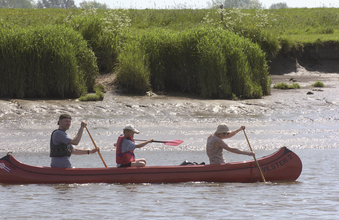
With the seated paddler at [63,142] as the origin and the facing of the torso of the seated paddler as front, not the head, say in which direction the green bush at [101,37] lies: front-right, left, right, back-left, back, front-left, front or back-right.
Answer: left

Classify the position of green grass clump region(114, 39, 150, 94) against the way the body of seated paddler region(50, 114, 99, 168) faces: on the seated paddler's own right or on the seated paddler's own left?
on the seated paddler's own left

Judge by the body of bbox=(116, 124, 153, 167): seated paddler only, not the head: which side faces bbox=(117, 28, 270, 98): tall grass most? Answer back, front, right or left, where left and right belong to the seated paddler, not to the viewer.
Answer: left

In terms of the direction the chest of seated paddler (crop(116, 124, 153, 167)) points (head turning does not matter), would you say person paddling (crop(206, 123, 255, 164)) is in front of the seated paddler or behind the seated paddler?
in front

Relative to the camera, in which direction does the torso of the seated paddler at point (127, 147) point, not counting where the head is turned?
to the viewer's right

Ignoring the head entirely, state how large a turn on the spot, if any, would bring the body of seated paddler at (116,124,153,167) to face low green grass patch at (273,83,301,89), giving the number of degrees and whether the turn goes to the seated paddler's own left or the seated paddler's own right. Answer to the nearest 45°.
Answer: approximately 45° to the seated paddler's own left

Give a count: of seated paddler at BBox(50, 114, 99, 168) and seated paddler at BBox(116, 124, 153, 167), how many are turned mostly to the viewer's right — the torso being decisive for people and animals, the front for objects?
2

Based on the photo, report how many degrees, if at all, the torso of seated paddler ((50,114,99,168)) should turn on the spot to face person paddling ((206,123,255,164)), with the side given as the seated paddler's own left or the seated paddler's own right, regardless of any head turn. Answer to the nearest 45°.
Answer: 0° — they already face them

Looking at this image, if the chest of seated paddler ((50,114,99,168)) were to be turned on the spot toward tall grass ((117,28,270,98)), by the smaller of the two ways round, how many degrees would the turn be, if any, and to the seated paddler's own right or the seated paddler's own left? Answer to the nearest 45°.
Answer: approximately 45° to the seated paddler's own left

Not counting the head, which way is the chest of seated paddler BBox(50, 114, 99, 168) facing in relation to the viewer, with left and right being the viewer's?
facing to the right of the viewer

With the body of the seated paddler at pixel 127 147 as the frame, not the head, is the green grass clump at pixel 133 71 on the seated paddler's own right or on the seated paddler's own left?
on the seated paddler's own left

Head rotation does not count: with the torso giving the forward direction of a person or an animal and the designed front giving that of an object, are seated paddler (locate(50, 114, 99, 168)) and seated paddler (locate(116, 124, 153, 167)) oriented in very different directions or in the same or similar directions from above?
same or similar directions

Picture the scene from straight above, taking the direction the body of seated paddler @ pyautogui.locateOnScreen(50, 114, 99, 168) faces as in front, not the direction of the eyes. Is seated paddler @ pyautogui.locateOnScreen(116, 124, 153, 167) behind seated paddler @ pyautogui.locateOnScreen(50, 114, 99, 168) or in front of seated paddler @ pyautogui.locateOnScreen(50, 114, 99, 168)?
in front
